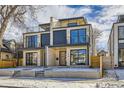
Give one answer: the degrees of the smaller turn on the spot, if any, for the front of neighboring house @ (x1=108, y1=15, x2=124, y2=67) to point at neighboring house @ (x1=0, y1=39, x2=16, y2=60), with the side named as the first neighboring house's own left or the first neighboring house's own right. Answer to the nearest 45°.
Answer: approximately 90° to the first neighboring house's own right

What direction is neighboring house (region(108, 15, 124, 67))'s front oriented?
toward the camera

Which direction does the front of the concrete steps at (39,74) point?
toward the camera

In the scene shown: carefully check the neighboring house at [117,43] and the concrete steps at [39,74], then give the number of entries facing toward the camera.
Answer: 2

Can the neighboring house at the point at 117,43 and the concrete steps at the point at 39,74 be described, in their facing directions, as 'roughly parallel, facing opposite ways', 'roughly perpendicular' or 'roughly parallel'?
roughly parallel

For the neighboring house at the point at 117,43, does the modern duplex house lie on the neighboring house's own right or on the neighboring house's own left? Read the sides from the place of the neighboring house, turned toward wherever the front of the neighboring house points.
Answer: on the neighboring house's own right

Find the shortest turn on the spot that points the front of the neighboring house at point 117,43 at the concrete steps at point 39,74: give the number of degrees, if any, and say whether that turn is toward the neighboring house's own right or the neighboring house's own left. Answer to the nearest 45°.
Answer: approximately 90° to the neighboring house's own right

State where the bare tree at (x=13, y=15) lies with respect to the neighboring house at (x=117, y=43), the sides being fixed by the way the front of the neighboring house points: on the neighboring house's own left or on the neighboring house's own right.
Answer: on the neighboring house's own right

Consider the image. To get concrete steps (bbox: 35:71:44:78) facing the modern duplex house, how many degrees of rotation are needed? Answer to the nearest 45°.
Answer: approximately 135° to its left
